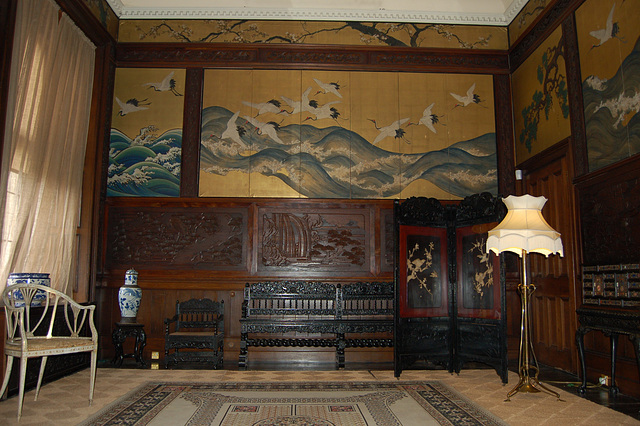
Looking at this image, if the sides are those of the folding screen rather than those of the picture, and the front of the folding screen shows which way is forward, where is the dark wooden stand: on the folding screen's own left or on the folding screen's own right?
on the folding screen's own right

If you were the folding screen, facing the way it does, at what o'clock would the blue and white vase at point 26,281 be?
The blue and white vase is roughly at 2 o'clock from the folding screen.

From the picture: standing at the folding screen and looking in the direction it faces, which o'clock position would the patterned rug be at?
The patterned rug is roughly at 1 o'clock from the folding screen.

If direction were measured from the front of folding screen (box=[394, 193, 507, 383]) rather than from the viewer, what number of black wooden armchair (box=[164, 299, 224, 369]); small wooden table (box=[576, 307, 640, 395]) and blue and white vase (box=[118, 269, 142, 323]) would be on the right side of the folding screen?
2

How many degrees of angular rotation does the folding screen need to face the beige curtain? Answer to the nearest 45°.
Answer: approximately 90° to its right

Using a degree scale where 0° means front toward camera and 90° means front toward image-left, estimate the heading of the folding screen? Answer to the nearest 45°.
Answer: approximately 0°

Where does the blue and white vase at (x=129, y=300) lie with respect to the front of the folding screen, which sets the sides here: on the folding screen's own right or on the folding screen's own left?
on the folding screen's own right

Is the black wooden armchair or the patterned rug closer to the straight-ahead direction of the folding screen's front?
the patterned rug

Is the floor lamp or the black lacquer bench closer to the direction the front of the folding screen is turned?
the floor lamp
